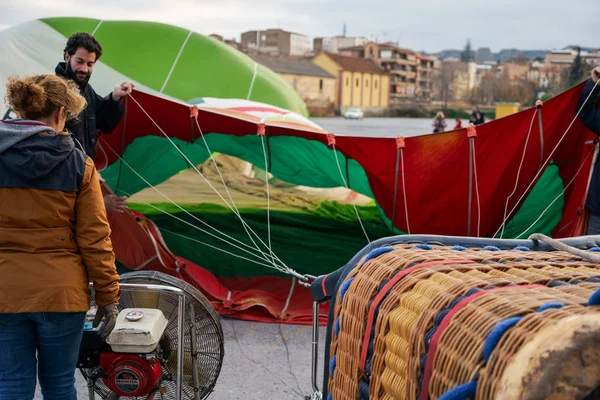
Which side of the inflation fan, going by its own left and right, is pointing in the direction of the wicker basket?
right

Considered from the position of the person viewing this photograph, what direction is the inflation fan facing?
facing away from the viewer and to the right of the viewer
